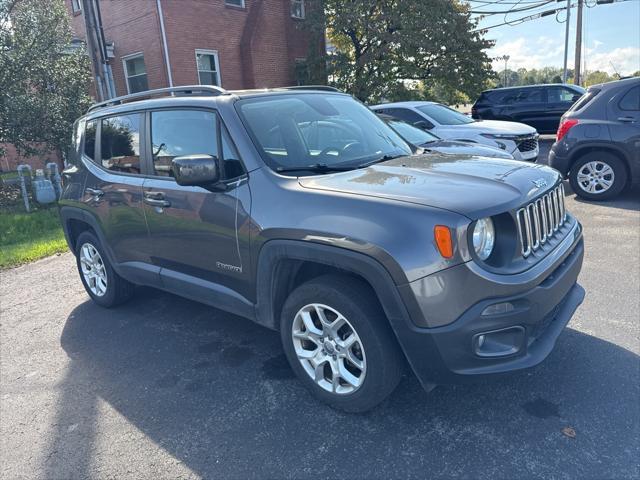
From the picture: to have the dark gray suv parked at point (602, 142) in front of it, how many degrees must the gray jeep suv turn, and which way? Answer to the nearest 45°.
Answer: approximately 90° to its left

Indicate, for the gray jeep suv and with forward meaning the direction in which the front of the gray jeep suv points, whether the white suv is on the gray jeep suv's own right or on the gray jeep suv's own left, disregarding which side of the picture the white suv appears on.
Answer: on the gray jeep suv's own left

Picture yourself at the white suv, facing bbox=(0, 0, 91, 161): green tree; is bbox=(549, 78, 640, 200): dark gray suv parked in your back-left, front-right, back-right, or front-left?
back-left

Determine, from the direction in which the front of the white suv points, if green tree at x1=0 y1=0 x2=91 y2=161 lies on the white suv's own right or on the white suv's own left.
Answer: on the white suv's own right

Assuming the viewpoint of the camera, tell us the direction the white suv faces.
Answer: facing the viewer and to the right of the viewer

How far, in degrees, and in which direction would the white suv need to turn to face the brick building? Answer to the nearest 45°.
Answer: approximately 180°

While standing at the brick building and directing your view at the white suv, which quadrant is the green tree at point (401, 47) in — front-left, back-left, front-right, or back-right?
front-left

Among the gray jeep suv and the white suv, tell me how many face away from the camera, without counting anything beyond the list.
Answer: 0

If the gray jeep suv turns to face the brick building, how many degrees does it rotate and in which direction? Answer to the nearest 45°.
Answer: approximately 135° to its left

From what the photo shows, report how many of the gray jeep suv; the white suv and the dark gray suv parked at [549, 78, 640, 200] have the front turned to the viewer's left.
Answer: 0

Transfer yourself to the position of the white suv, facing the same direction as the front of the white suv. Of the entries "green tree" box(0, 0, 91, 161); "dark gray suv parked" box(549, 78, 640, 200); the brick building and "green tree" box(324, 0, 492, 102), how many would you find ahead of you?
1
